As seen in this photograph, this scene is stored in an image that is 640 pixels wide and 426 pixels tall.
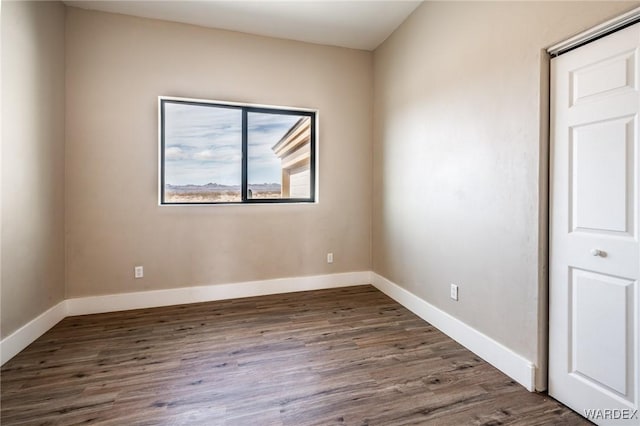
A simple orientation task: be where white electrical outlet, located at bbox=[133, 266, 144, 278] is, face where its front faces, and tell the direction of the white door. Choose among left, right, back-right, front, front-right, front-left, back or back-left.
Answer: front-left

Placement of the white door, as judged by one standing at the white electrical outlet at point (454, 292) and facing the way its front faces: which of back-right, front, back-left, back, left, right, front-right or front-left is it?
left

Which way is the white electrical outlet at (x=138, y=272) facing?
toward the camera

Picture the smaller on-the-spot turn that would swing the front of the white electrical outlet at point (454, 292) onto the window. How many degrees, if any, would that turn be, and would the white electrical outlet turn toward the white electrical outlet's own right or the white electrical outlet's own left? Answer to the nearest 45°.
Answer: approximately 45° to the white electrical outlet's own right

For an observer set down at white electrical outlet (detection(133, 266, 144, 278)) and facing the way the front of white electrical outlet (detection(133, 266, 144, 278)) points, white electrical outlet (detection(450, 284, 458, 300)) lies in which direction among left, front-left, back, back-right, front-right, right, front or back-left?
front-left

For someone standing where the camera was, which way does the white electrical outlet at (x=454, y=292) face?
facing the viewer and to the left of the viewer

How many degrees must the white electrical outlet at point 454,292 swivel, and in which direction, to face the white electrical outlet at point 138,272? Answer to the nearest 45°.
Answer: approximately 45° to its right

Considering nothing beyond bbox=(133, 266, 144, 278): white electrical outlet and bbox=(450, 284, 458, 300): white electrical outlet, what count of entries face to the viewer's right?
0

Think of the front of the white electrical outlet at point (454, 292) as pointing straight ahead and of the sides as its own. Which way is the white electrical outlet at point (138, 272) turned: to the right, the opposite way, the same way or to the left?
to the left

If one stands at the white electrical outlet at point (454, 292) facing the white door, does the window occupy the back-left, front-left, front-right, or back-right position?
back-right
